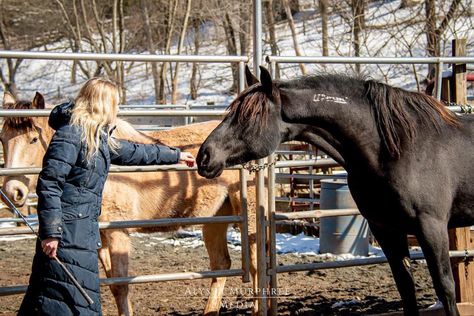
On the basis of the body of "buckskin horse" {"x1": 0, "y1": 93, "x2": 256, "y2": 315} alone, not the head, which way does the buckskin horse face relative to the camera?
to the viewer's left

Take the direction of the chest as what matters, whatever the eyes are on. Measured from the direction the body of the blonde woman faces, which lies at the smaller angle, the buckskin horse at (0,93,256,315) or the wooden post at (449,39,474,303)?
the wooden post

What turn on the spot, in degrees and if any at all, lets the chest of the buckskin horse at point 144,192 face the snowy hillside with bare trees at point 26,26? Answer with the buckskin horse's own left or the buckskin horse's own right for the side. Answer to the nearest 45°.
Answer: approximately 90° to the buckskin horse's own right

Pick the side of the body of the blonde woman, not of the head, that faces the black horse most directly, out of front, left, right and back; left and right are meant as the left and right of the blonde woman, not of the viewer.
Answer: front

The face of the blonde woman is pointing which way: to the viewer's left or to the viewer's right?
to the viewer's right

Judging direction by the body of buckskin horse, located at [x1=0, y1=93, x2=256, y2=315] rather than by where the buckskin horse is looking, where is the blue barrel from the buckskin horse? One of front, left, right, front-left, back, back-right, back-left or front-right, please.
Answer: back-right

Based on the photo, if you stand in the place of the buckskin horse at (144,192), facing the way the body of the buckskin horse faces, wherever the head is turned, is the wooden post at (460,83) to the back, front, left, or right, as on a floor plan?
back

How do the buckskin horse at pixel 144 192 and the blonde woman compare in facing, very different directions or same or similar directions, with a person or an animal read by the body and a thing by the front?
very different directions

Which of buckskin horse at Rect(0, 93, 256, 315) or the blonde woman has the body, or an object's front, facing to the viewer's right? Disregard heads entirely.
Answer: the blonde woman

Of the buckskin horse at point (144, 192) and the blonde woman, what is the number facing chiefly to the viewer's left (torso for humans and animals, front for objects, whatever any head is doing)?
1

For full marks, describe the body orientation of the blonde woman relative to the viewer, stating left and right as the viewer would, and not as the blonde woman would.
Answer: facing to the right of the viewer
